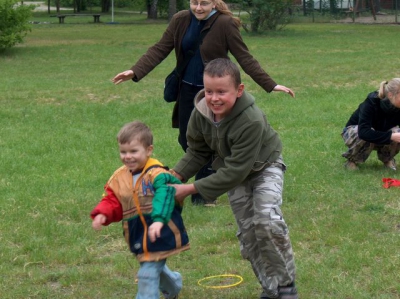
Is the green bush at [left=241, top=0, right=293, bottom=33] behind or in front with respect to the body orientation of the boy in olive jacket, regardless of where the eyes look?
behind

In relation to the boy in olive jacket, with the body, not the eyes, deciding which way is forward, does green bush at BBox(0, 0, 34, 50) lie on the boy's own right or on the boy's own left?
on the boy's own right

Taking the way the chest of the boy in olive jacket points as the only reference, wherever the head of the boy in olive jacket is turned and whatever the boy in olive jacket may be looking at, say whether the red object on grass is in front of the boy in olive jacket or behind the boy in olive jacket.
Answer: behind

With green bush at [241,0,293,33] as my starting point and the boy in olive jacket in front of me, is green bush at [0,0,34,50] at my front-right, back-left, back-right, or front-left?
front-right

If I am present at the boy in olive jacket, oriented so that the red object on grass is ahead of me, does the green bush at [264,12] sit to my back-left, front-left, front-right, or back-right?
front-left

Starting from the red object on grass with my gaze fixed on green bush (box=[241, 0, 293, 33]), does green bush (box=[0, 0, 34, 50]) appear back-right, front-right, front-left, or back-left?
front-left

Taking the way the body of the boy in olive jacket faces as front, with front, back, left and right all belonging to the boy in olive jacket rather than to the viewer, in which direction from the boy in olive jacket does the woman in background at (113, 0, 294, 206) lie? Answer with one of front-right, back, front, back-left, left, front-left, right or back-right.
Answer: back-right
